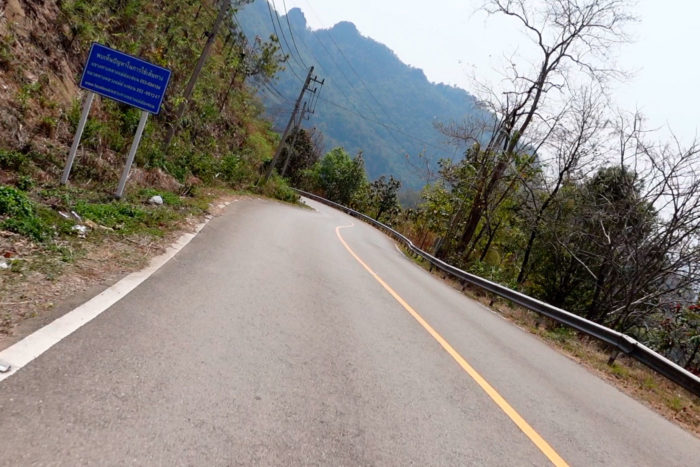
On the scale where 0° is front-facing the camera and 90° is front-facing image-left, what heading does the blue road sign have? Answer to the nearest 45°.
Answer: approximately 0°

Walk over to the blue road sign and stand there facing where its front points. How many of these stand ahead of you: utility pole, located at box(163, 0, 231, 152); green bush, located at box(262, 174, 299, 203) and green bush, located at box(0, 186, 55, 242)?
1

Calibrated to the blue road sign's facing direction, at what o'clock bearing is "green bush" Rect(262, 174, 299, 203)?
The green bush is roughly at 7 o'clock from the blue road sign.

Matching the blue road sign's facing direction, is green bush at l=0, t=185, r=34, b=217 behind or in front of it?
in front

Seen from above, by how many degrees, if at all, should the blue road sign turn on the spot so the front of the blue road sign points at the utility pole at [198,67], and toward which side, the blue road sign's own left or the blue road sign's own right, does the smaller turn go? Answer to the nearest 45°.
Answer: approximately 180°

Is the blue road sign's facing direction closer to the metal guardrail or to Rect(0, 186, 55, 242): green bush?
the green bush

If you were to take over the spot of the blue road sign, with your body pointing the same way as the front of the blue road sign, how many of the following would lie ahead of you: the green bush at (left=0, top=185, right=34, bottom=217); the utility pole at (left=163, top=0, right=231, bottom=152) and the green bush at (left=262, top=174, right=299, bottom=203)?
1

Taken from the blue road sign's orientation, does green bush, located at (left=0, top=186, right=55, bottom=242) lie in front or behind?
in front
